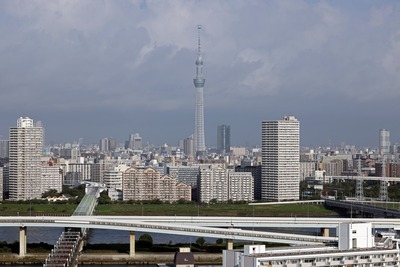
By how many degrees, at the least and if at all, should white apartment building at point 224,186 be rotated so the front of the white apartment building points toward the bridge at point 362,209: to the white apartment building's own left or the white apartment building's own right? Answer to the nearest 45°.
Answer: approximately 45° to the white apartment building's own left

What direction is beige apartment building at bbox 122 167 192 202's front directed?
toward the camera

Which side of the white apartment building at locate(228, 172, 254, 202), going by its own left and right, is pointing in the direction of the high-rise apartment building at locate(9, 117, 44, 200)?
right

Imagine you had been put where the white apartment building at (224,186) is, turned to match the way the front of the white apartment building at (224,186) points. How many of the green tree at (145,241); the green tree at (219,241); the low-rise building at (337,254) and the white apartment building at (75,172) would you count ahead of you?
3

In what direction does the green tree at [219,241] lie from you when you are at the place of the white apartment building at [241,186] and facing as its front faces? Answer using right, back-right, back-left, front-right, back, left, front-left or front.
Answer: front

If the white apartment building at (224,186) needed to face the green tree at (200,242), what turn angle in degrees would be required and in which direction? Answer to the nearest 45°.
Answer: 0° — it already faces it

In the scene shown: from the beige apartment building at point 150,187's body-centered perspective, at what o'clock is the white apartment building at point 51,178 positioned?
the white apartment building at point 51,178 is roughly at 4 o'clock from the beige apartment building at point 150,187.

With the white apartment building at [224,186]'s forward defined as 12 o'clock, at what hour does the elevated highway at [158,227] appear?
The elevated highway is roughly at 12 o'clock from the white apartment building.

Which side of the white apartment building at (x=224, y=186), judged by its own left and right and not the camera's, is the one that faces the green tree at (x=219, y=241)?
front

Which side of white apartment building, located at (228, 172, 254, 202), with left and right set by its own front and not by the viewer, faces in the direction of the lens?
front

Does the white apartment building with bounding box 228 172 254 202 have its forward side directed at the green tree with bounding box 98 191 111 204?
no

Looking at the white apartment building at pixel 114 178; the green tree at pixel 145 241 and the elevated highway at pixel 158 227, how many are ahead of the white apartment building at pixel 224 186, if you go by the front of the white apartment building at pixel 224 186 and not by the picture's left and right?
2

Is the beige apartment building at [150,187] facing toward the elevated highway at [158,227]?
yes

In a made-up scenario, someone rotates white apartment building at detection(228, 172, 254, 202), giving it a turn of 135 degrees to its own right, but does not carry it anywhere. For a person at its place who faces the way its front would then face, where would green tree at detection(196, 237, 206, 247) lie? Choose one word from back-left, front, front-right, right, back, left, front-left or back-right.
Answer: back-left

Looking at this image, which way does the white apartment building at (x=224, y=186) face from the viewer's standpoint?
toward the camera

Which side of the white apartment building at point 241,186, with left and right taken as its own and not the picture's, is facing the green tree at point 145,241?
front

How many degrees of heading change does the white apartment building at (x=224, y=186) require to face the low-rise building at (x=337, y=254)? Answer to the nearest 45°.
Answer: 0° — it already faces it

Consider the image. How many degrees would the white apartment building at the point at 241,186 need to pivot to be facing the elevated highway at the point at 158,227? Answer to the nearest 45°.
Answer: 0° — it already faces it

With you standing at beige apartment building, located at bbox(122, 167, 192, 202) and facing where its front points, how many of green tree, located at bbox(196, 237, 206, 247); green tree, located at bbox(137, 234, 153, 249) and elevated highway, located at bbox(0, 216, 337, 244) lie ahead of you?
3
